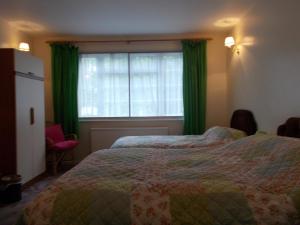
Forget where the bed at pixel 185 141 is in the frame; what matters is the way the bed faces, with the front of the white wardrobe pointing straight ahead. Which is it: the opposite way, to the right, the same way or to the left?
the opposite way

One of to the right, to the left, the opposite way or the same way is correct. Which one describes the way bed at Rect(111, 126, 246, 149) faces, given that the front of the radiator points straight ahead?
to the right

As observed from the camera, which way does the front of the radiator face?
facing the viewer

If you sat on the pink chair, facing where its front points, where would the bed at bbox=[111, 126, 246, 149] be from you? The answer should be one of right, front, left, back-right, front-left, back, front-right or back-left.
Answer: front

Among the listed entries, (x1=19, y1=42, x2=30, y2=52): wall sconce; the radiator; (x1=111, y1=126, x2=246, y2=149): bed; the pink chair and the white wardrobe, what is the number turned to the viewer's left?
1

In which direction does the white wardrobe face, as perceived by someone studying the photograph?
facing the viewer and to the right of the viewer

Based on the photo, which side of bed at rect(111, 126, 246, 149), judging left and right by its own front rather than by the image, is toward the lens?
left

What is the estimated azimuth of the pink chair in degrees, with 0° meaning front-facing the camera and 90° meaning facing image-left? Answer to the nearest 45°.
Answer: approximately 315°

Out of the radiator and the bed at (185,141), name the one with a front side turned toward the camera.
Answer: the radiator
